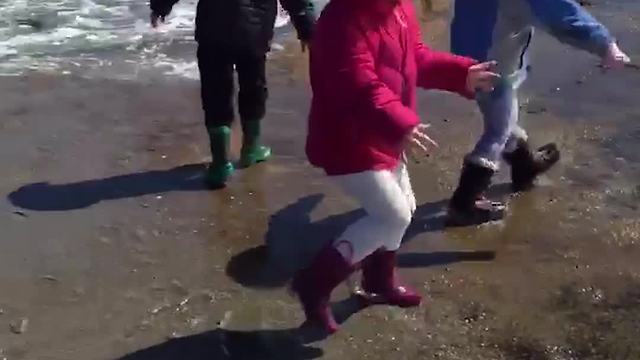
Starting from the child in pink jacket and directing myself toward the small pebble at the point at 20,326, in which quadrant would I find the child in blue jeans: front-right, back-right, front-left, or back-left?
back-right

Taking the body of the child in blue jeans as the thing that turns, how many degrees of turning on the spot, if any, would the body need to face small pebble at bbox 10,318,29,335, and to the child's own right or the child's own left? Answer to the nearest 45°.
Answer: approximately 135° to the child's own right

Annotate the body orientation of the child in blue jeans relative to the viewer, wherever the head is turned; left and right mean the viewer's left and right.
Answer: facing to the right of the viewer

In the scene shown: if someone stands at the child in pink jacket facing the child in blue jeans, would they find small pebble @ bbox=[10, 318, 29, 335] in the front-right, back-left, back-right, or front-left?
back-left

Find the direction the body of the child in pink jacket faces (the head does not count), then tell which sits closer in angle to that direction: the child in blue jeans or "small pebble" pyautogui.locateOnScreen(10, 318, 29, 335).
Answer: the child in blue jeans
